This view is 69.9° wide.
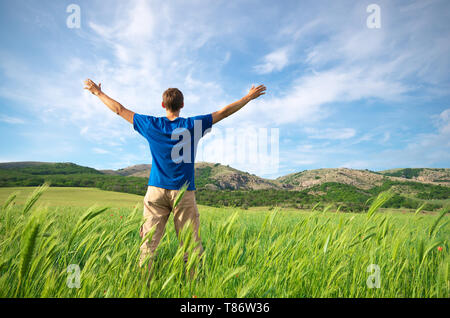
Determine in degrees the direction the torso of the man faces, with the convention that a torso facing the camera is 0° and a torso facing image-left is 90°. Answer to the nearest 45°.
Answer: approximately 180°

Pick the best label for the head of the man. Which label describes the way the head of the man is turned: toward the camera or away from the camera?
away from the camera
